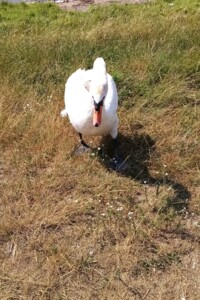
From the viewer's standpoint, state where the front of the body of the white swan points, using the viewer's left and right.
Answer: facing the viewer
